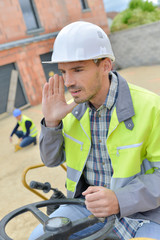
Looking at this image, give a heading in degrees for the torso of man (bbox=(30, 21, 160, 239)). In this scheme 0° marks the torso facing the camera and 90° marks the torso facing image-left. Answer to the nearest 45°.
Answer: approximately 45°

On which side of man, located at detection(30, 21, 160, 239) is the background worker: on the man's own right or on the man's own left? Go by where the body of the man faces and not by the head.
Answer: on the man's own right

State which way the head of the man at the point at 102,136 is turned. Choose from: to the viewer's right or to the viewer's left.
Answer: to the viewer's left

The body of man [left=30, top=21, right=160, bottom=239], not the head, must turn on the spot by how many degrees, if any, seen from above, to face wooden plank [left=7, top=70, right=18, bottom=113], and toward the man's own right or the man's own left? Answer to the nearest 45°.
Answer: approximately 135° to the man's own right
